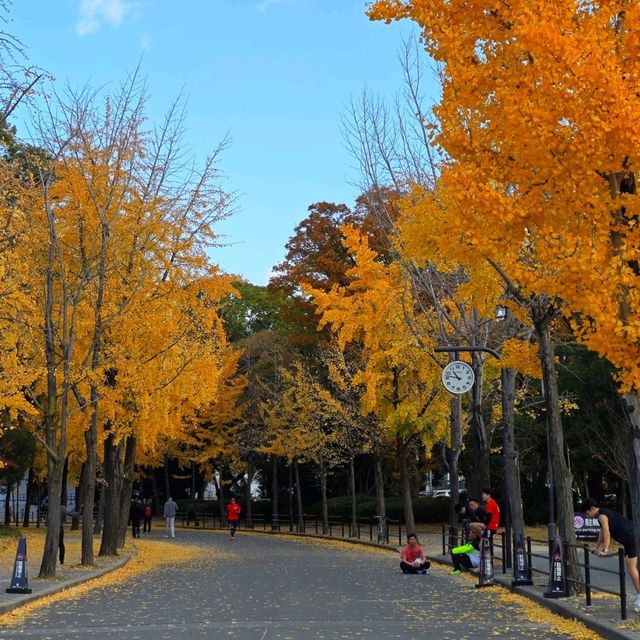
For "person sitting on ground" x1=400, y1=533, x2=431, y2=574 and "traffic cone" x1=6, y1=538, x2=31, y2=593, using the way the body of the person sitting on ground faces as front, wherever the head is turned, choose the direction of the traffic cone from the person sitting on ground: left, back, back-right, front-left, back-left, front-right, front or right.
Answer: front-right

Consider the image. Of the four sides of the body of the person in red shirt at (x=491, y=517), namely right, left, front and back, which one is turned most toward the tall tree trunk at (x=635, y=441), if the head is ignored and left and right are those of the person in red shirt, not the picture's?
left

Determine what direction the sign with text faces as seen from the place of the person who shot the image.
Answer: facing the viewer

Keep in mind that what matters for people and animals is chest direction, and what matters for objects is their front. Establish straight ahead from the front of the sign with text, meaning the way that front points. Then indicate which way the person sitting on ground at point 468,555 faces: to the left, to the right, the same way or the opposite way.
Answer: to the right

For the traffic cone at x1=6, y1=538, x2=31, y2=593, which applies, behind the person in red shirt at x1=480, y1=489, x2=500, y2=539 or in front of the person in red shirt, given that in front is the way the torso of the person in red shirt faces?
in front

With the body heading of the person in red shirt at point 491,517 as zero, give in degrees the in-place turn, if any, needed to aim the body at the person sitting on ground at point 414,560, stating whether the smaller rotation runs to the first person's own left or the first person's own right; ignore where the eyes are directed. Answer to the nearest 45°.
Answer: approximately 45° to the first person's own right

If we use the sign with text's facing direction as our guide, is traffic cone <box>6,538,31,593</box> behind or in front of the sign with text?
in front

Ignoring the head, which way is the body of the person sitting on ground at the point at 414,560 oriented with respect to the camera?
toward the camera

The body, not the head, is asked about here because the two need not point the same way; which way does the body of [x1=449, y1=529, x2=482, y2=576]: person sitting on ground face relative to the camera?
to the viewer's left

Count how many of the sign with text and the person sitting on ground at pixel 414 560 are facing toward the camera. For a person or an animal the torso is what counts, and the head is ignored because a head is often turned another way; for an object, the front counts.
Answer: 2
